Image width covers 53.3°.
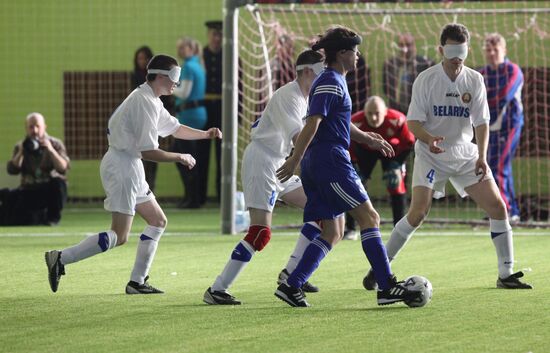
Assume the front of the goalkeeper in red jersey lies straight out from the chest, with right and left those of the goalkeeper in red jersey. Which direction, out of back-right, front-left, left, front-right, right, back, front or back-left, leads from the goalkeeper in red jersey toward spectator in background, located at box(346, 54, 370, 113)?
back

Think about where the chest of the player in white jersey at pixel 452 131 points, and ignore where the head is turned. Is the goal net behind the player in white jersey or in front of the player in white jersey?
behind

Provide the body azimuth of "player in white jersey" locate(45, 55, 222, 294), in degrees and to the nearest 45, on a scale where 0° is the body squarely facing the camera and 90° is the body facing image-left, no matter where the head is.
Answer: approximately 270°

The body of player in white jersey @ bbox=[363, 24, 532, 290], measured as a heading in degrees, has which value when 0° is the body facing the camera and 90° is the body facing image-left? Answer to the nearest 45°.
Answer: approximately 0°

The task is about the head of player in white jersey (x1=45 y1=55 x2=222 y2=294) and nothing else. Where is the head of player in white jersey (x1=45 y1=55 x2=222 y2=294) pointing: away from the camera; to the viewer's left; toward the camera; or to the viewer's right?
to the viewer's right

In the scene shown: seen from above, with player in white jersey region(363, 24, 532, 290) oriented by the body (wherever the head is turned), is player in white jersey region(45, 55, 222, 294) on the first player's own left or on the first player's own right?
on the first player's own right

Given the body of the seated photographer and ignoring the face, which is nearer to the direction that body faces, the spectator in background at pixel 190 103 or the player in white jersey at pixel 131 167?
the player in white jersey

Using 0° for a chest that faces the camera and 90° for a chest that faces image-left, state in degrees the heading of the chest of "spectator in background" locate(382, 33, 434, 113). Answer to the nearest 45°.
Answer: approximately 0°
